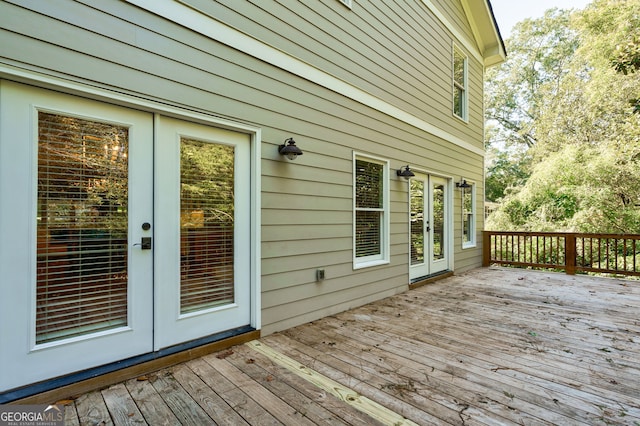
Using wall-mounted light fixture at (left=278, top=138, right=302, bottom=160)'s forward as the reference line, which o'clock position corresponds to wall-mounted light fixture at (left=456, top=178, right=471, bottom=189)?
wall-mounted light fixture at (left=456, top=178, right=471, bottom=189) is roughly at 9 o'clock from wall-mounted light fixture at (left=278, top=138, right=302, bottom=160).

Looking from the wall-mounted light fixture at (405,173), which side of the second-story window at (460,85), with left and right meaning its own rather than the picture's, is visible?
right

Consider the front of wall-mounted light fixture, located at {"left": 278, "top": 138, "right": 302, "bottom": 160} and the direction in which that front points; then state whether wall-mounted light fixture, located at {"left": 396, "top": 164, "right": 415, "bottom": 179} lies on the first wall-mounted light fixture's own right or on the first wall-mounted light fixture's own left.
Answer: on the first wall-mounted light fixture's own left

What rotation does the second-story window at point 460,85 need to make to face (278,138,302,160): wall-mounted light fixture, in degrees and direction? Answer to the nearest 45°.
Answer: approximately 90° to its right

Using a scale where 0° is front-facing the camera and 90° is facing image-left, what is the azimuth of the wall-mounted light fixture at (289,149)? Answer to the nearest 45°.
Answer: approximately 315°

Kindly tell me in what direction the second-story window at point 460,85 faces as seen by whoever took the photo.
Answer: facing to the right of the viewer

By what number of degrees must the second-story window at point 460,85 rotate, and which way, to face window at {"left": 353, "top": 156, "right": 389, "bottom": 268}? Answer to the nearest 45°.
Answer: approximately 90° to its right

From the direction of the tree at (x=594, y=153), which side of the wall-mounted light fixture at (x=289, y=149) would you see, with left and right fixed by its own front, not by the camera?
left

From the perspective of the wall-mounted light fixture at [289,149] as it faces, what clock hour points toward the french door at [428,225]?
The french door is roughly at 9 o'clock from the wall-mounted light fixture.
